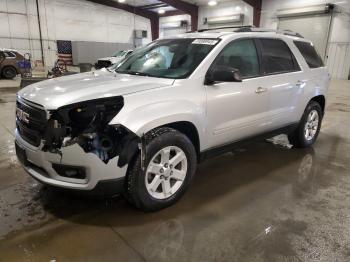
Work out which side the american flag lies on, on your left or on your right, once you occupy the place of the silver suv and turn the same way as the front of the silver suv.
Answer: on your right

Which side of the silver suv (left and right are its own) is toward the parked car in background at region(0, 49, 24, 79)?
right

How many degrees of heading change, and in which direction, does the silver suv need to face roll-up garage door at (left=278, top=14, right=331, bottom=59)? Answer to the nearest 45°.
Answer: approximately 180°

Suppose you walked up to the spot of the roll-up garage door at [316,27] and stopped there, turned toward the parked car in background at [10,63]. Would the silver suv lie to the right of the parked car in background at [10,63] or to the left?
left

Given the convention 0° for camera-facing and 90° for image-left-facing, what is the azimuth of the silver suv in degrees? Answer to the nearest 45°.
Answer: approximately 45°
